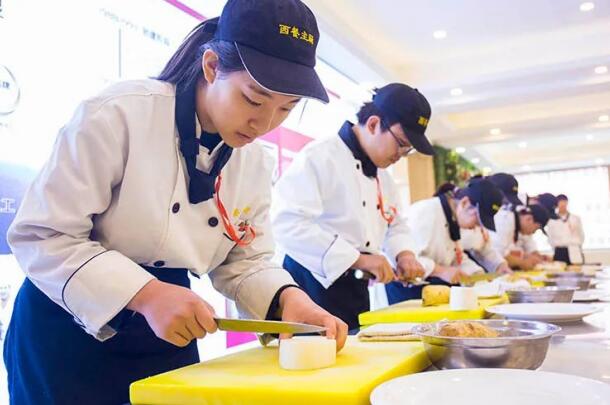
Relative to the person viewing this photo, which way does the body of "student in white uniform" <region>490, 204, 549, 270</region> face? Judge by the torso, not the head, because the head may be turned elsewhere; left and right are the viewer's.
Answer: facing the viewer and to the right of the viewer

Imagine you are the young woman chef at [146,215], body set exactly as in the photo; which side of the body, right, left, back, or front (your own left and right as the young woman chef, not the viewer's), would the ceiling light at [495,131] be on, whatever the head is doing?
left

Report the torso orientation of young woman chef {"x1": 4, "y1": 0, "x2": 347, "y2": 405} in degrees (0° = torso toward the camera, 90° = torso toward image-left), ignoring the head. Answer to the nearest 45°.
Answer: approximately 315°

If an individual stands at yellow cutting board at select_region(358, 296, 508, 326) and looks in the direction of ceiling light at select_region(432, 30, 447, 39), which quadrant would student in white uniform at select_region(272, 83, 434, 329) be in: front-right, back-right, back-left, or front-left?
front-left

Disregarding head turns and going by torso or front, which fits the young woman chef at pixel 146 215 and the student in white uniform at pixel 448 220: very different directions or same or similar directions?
same or similar directions

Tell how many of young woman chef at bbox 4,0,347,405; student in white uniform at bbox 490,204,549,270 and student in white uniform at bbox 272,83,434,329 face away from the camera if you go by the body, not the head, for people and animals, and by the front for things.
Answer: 0

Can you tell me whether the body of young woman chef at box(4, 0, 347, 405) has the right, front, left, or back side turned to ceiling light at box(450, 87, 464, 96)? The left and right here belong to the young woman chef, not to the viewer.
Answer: left

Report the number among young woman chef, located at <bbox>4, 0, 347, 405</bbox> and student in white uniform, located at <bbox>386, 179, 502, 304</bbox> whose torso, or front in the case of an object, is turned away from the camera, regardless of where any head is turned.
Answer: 0

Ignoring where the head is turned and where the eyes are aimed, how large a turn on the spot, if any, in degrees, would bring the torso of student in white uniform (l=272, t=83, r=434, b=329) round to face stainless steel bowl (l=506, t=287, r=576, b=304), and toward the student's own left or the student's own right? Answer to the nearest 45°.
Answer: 0° — they already face it

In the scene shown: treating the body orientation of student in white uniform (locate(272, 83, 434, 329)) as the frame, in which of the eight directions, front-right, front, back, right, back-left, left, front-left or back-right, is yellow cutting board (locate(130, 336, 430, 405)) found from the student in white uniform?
front-right

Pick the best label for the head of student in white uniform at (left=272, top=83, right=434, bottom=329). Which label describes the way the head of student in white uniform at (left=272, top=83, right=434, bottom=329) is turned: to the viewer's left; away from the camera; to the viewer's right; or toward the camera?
to the viewer's right

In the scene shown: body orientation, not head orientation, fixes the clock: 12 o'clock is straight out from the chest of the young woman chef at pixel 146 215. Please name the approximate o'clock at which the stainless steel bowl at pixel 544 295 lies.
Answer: The stainless steel bowl is roughly at 10 o'clock from the young woman chef.

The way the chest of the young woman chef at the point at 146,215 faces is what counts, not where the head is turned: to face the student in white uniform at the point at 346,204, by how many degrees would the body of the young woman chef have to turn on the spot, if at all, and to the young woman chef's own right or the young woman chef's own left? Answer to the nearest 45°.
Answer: approximately 90° to the young woman chef's own left

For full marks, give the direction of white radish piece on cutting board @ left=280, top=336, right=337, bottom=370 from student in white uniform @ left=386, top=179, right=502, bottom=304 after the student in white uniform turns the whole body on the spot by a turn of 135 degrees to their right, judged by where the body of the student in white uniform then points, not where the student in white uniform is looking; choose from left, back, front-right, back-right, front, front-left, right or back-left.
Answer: left

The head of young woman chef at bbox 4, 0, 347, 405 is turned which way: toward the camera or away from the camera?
toward the camera

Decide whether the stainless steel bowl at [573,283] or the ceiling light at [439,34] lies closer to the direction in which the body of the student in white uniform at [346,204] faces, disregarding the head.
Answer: the stainless steel bowl

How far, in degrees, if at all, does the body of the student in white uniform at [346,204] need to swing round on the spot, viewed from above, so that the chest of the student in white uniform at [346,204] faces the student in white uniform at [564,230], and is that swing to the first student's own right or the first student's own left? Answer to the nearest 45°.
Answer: approximately 90° to the first student's own left

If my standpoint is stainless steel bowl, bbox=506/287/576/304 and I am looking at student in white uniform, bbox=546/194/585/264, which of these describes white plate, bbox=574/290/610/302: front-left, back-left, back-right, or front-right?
front-right
